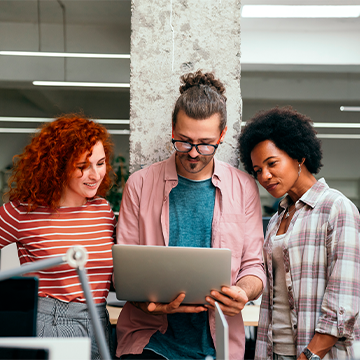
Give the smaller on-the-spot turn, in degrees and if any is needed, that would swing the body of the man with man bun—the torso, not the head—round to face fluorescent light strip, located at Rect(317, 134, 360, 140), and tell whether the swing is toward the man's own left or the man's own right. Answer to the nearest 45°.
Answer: approximately 135° to the man's own left

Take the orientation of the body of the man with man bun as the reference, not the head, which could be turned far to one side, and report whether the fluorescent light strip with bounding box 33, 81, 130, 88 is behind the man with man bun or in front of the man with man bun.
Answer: behind

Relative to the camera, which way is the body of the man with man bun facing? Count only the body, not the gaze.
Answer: toward the camera

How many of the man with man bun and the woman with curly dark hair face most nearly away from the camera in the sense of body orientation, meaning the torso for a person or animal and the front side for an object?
0

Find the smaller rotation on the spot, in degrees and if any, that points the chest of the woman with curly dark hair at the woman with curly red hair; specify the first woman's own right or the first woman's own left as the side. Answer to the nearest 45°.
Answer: approximately 45° to the first woman's own right

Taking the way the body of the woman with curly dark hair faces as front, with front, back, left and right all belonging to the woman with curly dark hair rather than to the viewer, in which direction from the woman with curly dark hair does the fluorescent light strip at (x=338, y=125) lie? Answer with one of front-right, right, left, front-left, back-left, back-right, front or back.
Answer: back-right

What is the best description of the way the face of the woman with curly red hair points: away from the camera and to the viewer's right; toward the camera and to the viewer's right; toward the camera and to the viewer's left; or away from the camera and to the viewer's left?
toward the camera and to the viewer's right

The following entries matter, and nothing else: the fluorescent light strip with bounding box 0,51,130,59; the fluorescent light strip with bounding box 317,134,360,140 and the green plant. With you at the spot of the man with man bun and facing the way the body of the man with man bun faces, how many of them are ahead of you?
0

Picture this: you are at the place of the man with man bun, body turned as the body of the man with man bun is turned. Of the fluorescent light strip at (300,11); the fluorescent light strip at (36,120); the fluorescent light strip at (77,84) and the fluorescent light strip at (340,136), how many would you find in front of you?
0

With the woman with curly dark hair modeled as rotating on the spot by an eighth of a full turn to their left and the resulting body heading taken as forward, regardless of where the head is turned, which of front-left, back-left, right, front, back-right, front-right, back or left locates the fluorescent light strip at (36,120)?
back-right

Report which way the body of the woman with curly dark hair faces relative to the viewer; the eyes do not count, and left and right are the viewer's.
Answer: facing the viewer and to the left of the viewer

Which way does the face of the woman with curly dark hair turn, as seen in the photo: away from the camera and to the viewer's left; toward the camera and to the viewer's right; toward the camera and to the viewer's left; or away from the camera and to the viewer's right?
toward the camera and to the viewer's left

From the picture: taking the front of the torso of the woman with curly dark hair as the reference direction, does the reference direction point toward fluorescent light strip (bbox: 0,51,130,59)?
no

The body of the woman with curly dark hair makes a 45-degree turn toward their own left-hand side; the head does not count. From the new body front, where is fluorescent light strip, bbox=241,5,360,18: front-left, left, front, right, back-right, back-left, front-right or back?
back

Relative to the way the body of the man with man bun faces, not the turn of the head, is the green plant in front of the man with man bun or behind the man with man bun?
behind

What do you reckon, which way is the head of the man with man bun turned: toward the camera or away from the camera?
toward the camera

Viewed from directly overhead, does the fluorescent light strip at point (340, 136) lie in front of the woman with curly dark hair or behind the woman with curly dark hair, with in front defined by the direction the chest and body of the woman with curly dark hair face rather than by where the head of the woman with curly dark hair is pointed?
behind
